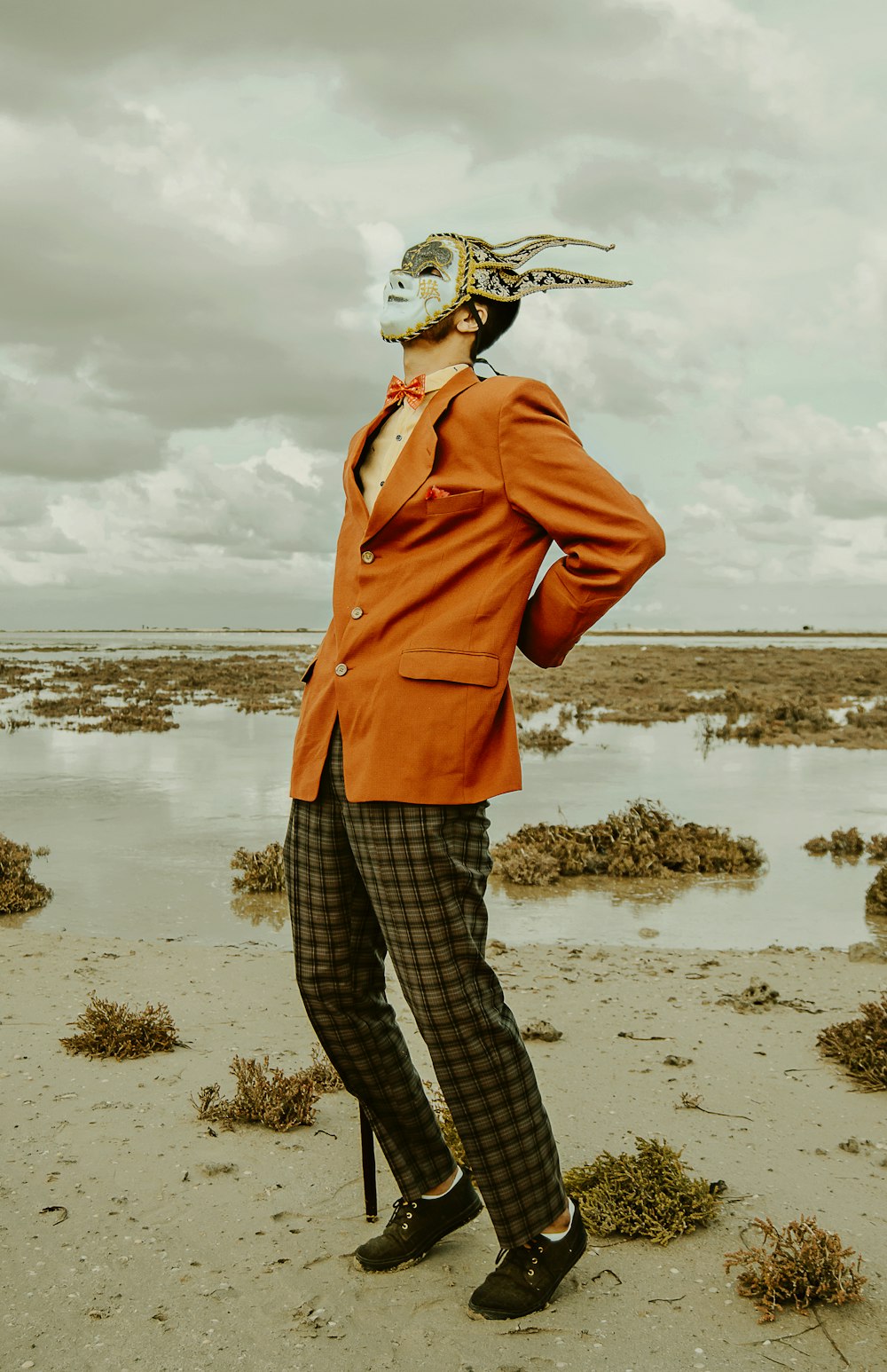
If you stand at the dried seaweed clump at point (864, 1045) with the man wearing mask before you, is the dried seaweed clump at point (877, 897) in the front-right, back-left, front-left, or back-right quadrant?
back-right

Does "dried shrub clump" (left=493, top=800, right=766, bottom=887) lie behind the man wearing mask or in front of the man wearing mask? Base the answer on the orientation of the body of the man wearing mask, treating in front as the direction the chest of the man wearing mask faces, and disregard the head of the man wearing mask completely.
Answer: behind

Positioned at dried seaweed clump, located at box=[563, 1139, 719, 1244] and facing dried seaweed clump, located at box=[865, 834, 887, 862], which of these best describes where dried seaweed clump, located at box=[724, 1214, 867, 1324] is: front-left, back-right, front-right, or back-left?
back-right

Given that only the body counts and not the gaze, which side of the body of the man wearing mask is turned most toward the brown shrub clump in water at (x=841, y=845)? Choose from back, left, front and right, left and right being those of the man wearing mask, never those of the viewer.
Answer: back

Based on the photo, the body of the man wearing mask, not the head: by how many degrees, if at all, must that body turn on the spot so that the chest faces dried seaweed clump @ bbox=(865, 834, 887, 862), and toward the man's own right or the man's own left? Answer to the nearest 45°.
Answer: approximately 180°

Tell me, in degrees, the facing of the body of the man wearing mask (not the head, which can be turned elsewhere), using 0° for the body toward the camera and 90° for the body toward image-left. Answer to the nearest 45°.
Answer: approximately 45°

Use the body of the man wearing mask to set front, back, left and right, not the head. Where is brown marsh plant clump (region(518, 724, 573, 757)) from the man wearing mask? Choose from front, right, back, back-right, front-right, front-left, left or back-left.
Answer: back-right

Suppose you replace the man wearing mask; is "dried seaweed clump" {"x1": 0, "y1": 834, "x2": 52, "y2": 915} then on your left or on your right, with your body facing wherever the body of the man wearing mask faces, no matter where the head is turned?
on your right

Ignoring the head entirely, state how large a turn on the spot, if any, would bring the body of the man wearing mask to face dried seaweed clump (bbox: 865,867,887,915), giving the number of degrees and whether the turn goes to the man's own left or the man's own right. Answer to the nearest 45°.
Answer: approximately 180°

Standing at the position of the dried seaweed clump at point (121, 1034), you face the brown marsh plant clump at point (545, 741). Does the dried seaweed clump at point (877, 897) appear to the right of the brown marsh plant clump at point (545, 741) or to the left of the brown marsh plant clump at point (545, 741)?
right

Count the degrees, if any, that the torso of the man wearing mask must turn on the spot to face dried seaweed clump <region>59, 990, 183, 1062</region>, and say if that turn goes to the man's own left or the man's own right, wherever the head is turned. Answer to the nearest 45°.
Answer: approximately 90° to the man's own right

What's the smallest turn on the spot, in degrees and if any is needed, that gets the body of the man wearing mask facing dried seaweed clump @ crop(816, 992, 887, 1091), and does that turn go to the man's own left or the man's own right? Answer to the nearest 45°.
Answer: approximately 180°

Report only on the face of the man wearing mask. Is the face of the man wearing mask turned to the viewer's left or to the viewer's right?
to the viewer's left
